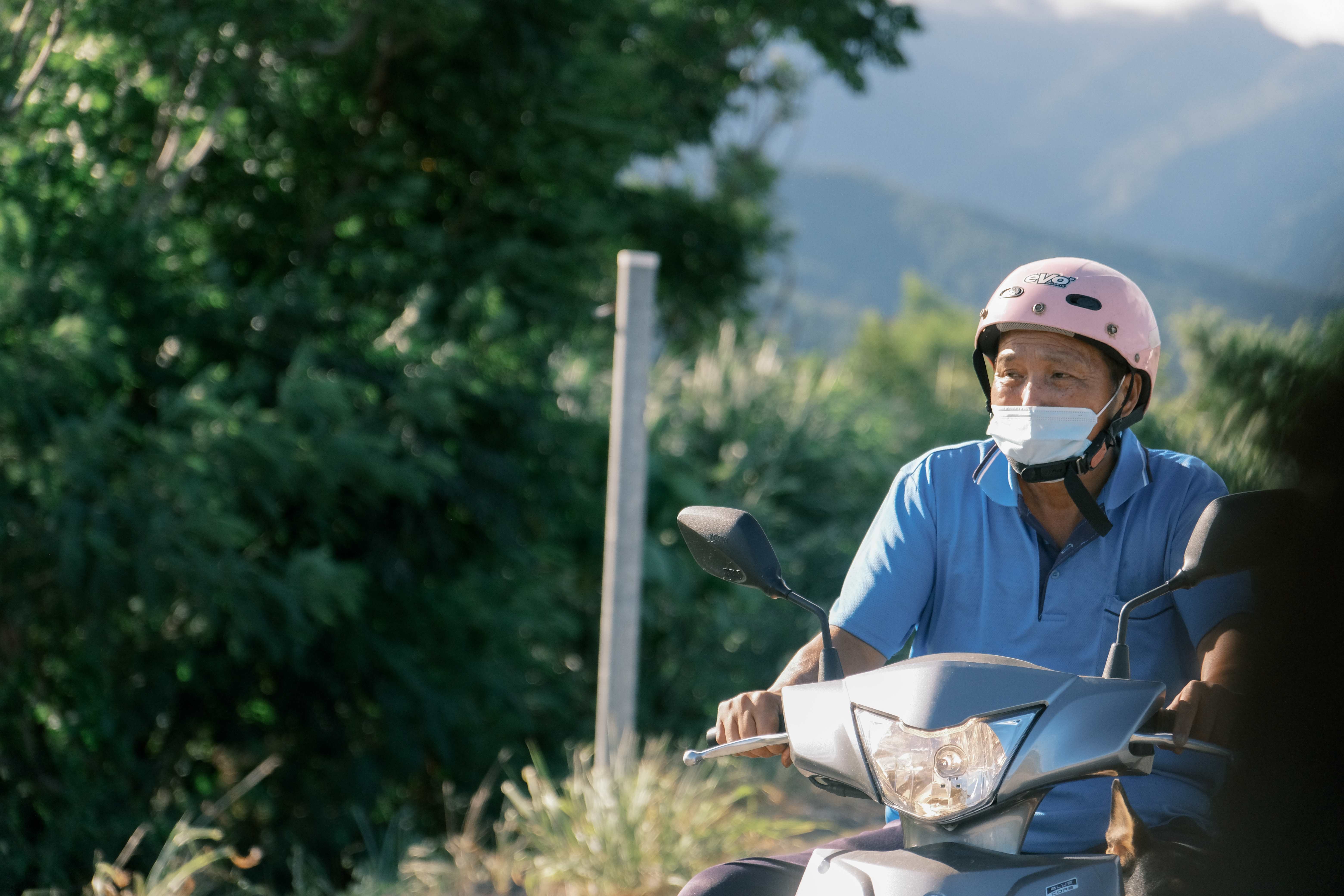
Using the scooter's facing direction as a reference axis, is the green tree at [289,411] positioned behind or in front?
behind

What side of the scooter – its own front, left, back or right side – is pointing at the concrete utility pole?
back

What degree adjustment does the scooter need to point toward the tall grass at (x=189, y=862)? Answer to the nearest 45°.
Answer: approximately 135° to its right

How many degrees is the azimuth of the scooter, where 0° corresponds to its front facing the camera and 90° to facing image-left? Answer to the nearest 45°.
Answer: approximately 0°

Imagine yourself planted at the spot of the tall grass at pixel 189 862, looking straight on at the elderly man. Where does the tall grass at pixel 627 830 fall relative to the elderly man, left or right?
left

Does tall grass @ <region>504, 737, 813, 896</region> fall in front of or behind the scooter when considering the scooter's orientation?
behind
